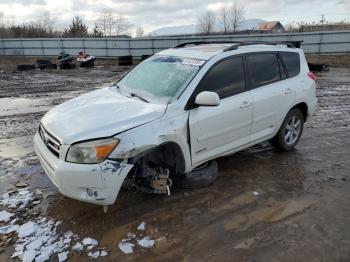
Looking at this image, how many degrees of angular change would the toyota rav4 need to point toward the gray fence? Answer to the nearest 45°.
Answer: approximately 135° to its right

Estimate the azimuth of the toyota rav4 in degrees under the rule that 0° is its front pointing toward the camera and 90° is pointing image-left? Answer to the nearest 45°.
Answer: approximately 45°

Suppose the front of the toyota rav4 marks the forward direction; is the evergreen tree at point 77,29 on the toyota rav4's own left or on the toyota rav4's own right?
on the toyota rav4's own right
